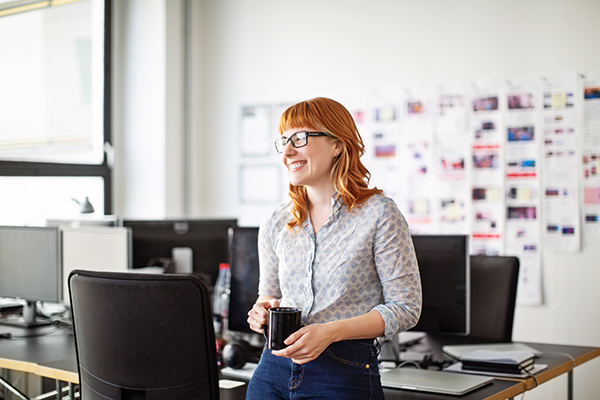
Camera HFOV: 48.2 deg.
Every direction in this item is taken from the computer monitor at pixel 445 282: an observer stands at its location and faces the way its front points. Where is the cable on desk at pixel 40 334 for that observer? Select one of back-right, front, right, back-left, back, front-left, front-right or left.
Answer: front-right

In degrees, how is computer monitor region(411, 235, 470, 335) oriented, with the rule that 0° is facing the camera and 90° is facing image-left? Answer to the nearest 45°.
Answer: approximately 45°
